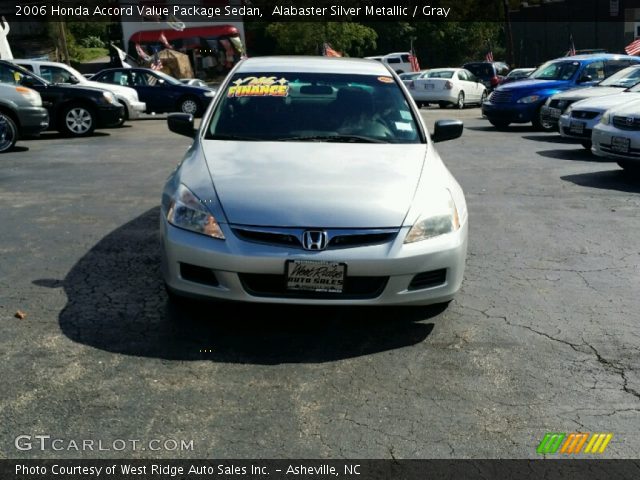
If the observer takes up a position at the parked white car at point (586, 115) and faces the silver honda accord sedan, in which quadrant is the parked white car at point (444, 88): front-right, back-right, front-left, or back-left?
back-right

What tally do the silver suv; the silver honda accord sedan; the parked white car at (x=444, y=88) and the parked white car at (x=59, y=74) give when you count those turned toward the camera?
1

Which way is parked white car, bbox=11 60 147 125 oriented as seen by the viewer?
to the viewer's right

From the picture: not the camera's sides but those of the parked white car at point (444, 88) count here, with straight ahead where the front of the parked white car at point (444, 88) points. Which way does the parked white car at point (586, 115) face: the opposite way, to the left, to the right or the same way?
the opposite way

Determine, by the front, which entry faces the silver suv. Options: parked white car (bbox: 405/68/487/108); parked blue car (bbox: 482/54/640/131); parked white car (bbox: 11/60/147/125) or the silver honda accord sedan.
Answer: the parked blue car

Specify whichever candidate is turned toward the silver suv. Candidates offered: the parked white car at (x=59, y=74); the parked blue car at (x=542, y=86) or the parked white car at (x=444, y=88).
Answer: the parked blue car

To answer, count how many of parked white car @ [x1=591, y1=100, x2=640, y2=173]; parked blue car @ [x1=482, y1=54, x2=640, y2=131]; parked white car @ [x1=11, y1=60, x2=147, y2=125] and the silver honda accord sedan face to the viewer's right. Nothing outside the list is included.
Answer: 1

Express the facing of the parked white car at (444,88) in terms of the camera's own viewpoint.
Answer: facing away from the viewer and to the right of the viewer

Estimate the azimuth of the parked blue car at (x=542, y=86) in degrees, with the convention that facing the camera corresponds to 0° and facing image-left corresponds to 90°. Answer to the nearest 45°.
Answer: approximately 45°

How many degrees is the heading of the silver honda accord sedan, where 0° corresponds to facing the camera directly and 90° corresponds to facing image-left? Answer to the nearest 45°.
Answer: approximately 0°

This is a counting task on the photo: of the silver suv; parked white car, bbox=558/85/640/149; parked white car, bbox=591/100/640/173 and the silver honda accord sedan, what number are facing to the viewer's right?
1
